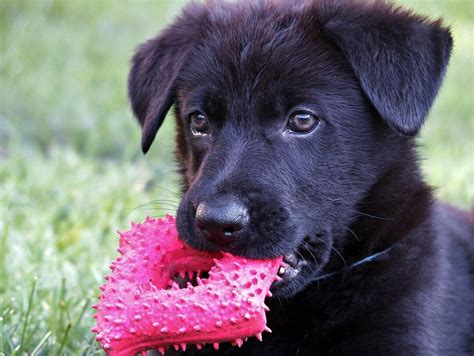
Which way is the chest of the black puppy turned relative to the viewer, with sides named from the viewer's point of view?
facing the viewer and to the left of the viewer

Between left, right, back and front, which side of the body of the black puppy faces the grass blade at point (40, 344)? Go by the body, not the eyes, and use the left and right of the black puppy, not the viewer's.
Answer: front
